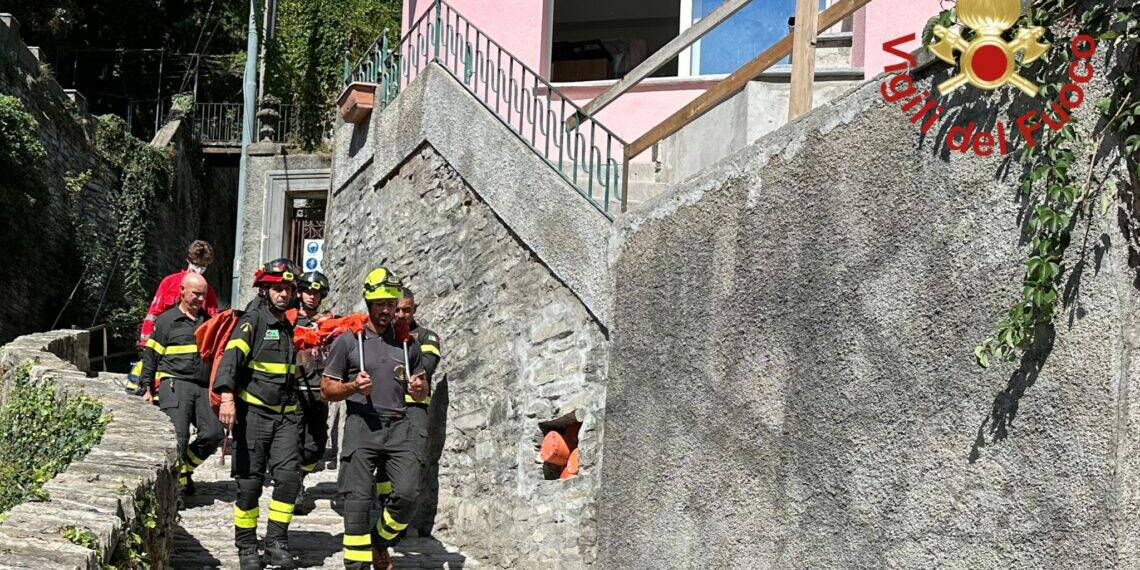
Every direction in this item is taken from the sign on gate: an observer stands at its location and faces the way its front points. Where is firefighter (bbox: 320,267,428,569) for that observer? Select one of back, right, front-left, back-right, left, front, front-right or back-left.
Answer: front

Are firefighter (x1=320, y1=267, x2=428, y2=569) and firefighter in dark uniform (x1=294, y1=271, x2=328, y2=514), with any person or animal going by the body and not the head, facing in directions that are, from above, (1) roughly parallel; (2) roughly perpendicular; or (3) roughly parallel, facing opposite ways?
roughly parallel

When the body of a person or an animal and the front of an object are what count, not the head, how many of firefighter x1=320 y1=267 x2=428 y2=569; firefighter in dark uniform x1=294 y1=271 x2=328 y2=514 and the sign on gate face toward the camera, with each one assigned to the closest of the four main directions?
3

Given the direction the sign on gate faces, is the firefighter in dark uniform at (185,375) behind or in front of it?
in front

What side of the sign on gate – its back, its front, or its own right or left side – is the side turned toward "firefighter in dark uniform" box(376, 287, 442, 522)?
front

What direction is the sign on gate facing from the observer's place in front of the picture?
facing the viewer

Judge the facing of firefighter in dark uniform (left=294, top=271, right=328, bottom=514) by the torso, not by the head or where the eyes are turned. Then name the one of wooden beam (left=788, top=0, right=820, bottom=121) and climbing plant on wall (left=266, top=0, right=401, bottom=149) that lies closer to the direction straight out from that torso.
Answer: the wooden beam

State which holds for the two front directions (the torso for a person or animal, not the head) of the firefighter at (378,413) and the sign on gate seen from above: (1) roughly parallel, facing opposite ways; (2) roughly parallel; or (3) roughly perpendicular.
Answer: roughly parallel

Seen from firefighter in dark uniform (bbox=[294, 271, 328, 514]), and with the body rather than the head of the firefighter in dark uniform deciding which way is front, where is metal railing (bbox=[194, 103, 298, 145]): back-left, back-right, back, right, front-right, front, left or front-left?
back

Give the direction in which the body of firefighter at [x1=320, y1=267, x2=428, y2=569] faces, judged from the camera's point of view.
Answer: toward the camera

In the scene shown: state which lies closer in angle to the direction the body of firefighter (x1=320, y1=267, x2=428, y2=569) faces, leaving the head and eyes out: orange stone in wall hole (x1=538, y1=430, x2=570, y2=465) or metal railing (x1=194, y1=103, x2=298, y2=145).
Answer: the orange stone in wall hole

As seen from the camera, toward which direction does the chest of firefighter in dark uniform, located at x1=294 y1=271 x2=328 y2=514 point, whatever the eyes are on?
toward the camera

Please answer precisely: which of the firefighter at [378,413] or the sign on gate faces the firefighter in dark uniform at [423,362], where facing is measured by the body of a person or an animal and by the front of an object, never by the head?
the sign on gate

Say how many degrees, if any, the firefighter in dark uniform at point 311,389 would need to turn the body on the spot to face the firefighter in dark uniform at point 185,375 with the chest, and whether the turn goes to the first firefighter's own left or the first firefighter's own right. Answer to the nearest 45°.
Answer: approximately 135° to the first firefighter's own right
